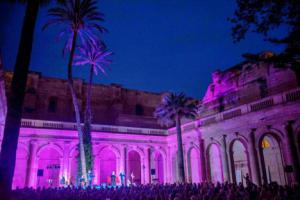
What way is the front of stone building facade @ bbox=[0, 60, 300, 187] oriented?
toward the camera
